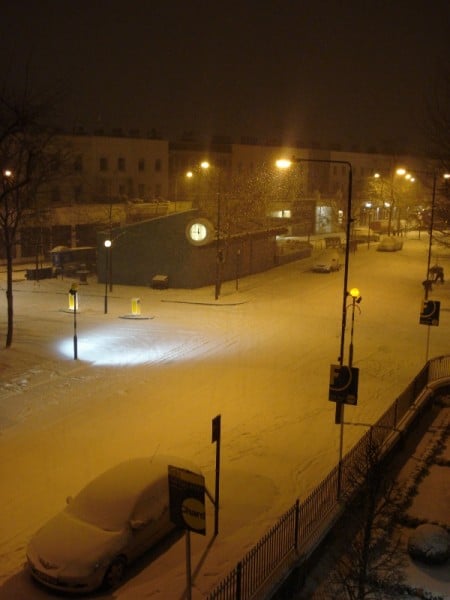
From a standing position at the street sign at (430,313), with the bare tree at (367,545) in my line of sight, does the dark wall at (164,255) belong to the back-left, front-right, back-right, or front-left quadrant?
back-right

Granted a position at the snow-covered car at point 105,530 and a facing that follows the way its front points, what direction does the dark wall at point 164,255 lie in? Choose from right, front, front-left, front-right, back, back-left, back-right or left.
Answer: back-right

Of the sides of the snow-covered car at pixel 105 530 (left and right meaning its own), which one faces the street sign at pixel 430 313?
back

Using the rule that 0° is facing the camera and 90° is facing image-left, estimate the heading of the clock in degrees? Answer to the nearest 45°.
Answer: approximately 0°

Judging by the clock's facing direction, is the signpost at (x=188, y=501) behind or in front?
in front

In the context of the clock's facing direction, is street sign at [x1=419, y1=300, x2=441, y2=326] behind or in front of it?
in front

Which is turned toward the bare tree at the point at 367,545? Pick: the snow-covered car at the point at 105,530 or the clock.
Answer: the clock

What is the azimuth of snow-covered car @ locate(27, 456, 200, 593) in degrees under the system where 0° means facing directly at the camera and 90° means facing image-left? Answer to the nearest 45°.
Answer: approximately 45°

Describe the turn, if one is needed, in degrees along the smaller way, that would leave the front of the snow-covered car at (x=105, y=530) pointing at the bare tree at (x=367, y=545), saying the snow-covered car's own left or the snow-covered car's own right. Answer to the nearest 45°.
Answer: approximately 135° to the snow-covered car's own left

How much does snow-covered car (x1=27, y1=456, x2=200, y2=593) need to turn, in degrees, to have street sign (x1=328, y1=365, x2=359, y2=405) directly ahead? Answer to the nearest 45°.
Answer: approximately 180°

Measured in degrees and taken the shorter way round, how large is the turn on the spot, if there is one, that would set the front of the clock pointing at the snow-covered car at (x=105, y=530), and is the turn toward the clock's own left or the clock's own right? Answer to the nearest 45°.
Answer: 0° — it already faces it

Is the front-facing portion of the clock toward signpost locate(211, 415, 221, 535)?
yes

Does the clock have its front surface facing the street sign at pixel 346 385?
yes
